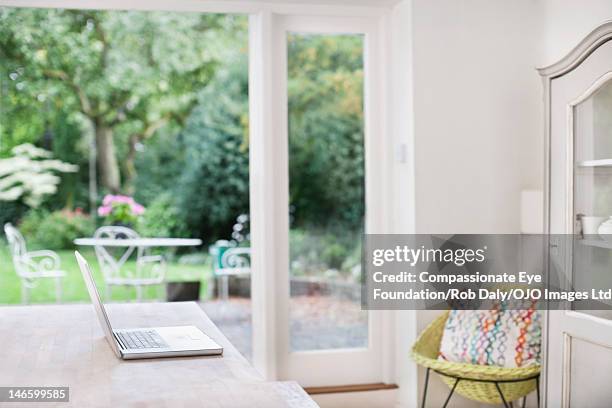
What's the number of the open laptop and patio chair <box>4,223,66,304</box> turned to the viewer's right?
2

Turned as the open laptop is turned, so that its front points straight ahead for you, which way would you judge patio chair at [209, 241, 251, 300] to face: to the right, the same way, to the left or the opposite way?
the opposite way

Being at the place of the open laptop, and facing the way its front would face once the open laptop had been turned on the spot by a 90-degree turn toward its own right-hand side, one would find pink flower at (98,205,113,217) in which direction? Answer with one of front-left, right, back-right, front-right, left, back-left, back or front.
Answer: back

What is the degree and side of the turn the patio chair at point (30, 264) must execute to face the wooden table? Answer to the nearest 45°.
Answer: approximately 90° to its right

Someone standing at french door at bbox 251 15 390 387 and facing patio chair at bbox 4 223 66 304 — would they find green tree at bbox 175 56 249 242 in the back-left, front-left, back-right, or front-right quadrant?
front-right

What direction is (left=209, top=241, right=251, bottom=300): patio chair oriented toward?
to the viewer's left

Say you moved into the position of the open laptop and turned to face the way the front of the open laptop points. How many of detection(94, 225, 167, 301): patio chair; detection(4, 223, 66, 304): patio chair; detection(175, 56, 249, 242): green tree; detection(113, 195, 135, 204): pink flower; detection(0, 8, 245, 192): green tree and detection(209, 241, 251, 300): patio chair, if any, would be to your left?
6

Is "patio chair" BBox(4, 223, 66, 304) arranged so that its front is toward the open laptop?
no

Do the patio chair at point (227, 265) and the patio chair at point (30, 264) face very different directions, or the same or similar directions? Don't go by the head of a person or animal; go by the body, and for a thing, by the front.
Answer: very different directions

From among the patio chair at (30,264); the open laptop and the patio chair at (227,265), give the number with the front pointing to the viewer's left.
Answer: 1

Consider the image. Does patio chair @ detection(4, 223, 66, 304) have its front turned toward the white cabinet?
no

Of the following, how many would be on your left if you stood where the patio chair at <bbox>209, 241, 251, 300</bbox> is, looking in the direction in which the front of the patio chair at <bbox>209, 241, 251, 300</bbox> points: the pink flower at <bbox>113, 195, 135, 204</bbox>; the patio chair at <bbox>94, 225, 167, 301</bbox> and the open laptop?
1

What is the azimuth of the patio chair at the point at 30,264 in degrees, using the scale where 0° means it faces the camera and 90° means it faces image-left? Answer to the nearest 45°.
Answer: approximately 270°

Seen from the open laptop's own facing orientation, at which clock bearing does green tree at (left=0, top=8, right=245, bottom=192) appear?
The green tree is roughly at 9 o'clock from the open laptop.

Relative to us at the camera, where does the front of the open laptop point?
facing to the right of the viewer

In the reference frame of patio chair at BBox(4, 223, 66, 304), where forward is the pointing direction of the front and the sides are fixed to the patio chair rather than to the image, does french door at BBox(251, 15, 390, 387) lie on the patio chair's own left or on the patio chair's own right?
on the patio chair's own right

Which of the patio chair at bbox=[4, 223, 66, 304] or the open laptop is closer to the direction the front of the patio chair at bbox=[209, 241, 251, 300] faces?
the patio chair

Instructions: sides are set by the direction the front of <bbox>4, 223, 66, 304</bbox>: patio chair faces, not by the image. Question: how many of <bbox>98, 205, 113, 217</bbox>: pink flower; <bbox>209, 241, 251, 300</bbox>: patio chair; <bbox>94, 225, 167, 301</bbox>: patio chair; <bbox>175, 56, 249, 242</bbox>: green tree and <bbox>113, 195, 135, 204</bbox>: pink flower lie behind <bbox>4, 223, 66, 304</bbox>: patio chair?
0
